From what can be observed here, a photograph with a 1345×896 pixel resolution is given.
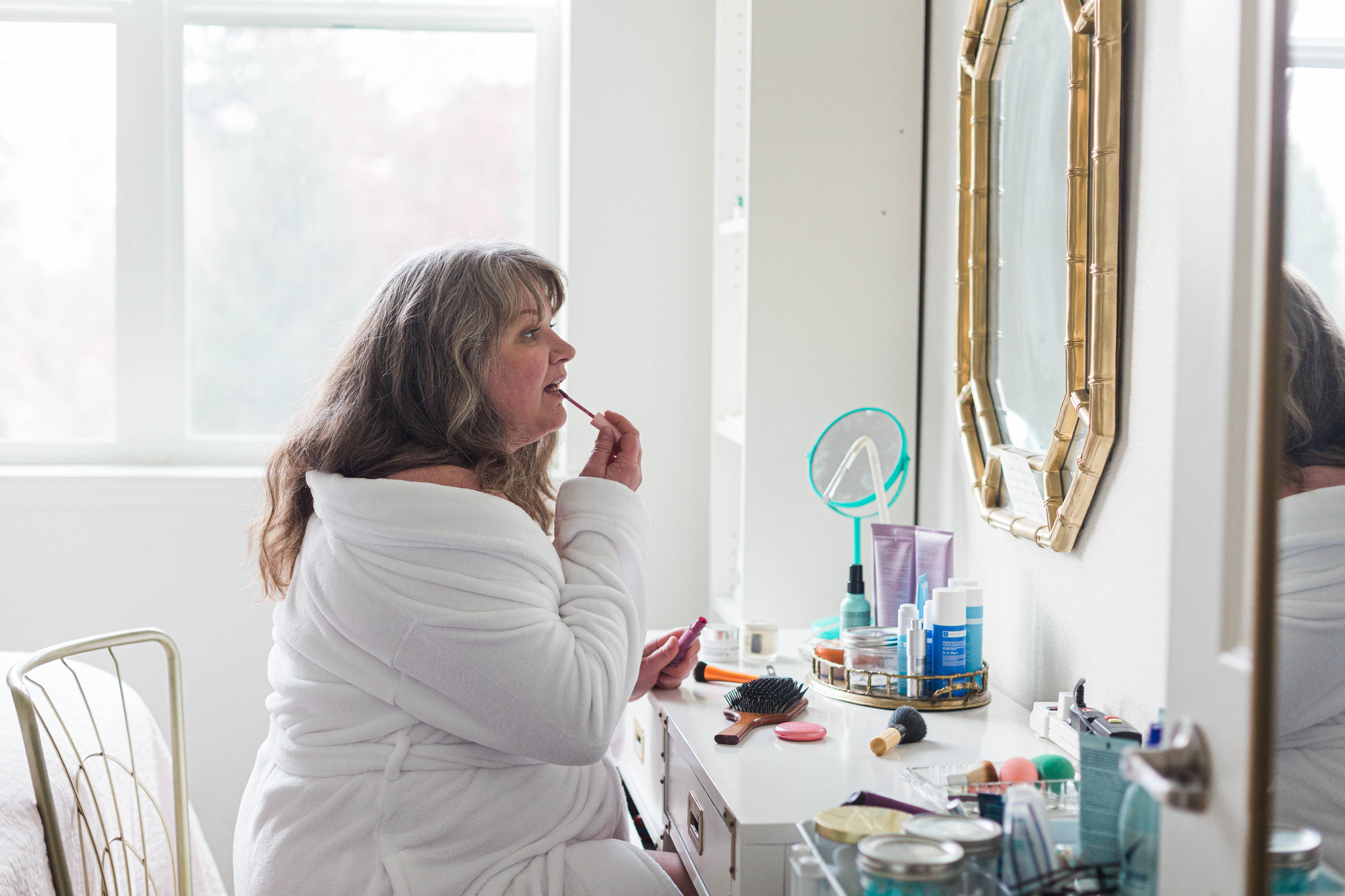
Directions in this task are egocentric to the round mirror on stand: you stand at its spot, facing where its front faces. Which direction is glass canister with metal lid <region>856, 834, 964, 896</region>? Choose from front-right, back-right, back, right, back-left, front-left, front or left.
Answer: front-left

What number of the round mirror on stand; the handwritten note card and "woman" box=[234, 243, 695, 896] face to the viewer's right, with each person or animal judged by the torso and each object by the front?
1

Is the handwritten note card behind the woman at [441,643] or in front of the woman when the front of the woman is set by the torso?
in front

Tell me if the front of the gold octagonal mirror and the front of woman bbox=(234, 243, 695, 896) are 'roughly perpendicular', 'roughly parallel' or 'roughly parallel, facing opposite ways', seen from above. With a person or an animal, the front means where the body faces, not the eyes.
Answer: roughly parallel, facing opposite ways

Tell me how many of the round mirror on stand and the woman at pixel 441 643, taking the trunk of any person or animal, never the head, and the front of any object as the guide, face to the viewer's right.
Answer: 1

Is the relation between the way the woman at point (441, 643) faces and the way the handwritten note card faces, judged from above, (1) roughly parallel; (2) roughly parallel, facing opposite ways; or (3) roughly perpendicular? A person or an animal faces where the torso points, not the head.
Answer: roughly parallel, facing opposite ways

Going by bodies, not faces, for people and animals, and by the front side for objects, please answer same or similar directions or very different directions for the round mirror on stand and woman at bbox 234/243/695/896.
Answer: very different directions

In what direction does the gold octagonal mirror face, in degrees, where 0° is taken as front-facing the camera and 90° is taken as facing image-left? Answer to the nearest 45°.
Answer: approximately 45°

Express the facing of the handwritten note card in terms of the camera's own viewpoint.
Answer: facing the viewer and to the left of the viewer

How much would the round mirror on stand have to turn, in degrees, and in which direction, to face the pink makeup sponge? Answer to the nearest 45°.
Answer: approximately 45° to its left

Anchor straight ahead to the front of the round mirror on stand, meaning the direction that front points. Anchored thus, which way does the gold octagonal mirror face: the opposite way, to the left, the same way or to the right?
the same way

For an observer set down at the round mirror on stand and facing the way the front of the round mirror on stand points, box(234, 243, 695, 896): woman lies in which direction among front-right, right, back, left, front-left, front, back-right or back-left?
front

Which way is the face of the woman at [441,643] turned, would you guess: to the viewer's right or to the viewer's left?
to the viewer's right

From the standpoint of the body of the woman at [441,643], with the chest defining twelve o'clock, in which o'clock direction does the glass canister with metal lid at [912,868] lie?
The glass canister with metal lid is roughly at 2 o'clock from the woman.

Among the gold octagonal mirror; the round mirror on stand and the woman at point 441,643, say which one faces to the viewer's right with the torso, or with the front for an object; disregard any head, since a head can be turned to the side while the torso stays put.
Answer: the woman
